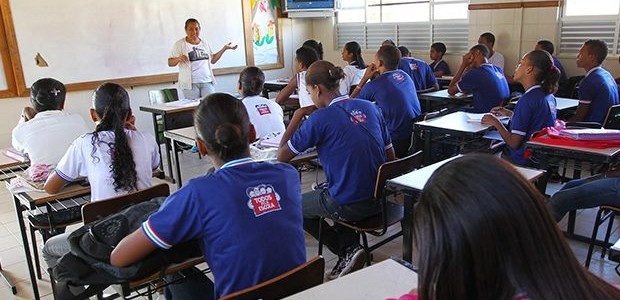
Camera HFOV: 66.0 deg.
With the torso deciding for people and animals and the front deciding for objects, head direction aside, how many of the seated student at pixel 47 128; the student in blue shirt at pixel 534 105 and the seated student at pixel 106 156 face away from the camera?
2

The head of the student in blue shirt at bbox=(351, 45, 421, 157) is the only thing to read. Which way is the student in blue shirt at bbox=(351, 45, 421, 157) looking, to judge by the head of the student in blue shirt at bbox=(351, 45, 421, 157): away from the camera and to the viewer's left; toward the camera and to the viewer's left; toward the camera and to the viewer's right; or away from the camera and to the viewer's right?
away from the camera and to the viewer's left

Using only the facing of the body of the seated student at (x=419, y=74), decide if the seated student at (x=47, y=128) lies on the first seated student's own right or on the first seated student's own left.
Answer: on the first seated student's own left

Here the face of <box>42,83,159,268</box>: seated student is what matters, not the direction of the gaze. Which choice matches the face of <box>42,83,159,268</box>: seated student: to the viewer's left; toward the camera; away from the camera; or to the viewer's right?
away from the camera

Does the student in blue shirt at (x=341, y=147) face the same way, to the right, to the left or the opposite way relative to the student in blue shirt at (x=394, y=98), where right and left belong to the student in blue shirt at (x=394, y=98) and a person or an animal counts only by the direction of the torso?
the same way

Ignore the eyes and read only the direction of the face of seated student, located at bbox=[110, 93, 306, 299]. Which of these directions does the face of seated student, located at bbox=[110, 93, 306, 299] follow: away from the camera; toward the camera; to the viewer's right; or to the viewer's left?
away from the camera

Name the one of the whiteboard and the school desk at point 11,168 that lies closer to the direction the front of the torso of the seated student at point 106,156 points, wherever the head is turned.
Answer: the whiteboard

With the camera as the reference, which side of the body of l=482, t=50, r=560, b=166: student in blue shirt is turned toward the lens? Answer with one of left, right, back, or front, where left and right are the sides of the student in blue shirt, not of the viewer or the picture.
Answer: left

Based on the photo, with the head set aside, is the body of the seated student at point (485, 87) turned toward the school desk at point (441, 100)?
yes

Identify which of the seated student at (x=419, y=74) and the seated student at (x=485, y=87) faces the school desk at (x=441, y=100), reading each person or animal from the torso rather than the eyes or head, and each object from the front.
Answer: the seated student at (x=485, y=87)

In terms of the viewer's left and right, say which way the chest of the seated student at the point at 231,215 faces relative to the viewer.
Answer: facing away from the viewer and to the left of the viewer

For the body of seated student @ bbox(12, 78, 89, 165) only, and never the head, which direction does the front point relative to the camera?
away from the camera

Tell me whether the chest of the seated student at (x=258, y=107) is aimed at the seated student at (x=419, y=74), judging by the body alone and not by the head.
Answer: no

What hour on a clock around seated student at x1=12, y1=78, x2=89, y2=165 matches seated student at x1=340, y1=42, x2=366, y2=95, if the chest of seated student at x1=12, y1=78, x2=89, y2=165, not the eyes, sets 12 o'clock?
seated student at x1=340, y1=42, x2=366, y2=95 is roughly at 2 o'clock from seated student at x1=12, y1=78, x2=89, y2=165.

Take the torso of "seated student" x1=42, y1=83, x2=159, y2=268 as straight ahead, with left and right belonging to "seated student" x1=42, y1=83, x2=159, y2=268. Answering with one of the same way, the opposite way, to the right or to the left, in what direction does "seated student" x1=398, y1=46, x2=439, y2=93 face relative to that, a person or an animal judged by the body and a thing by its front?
the same way

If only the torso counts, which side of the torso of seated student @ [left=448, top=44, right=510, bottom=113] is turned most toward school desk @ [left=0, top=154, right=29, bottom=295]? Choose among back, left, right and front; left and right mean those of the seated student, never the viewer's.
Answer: left

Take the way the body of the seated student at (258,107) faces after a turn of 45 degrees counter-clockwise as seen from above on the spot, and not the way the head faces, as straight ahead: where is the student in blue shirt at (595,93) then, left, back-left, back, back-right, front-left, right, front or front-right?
back

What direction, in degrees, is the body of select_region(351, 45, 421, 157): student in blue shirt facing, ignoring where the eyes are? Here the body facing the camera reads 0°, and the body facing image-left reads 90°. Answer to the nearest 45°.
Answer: approximately 135°

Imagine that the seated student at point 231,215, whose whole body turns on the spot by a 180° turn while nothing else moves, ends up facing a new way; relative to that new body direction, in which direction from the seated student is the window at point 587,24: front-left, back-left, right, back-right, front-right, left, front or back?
left

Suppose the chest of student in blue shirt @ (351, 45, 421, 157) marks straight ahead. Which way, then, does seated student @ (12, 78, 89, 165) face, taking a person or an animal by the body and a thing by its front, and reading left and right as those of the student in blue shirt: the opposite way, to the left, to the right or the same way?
the same way

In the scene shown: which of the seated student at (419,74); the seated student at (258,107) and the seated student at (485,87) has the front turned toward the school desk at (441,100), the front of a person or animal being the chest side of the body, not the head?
the seated student at (485,87)
